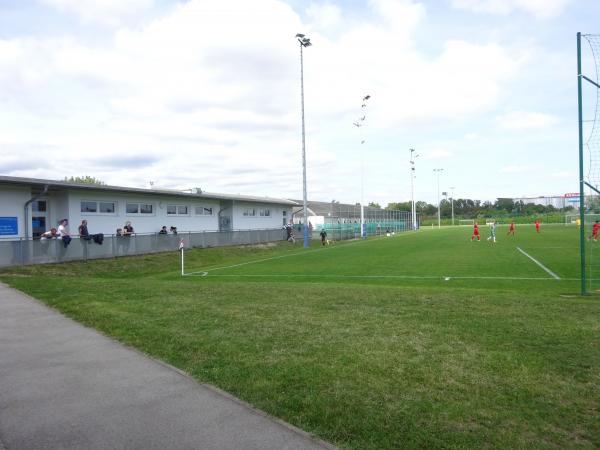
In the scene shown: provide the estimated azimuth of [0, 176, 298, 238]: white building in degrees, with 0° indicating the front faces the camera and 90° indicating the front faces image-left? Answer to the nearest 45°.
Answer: approximately 315°

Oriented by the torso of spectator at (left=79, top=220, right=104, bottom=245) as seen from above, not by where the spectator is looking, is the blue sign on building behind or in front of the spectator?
behind

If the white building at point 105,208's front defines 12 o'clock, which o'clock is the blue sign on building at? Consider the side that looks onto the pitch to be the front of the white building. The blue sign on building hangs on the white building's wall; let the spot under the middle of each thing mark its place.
The blue sign on building is roughly at 3 o'clock from the white building.

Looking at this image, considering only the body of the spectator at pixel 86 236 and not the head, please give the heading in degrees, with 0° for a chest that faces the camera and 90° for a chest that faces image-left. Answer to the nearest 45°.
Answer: approximately 270°
